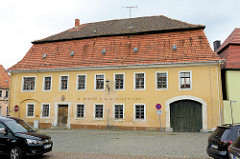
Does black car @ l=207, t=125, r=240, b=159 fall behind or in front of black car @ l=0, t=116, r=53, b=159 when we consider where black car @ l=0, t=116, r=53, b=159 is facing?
in front

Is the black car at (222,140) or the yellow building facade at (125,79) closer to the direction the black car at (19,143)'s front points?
the black car

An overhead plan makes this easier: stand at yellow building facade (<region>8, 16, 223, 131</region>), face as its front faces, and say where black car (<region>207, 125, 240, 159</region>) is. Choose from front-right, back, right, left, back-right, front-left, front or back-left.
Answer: front

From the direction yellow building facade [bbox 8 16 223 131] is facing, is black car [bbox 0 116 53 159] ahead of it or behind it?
ahead

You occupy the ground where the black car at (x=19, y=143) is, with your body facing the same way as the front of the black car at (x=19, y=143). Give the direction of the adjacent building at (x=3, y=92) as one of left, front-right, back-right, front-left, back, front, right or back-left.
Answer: back-left

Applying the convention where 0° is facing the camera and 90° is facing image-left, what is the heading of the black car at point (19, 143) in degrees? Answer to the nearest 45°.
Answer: approximately 315°

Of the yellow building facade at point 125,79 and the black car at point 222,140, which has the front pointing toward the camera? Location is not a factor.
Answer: the yellow building facade

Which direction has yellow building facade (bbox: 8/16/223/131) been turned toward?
toward the camera

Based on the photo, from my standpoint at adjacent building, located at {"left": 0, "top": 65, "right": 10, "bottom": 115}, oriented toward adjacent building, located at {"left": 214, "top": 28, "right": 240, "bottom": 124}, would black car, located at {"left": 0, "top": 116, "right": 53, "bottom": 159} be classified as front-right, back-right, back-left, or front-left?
front-right

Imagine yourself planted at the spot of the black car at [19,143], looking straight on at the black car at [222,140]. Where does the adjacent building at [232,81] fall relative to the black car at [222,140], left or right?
left
